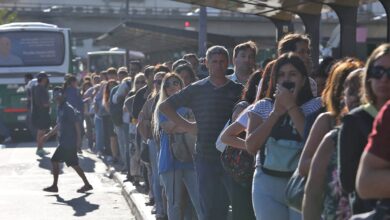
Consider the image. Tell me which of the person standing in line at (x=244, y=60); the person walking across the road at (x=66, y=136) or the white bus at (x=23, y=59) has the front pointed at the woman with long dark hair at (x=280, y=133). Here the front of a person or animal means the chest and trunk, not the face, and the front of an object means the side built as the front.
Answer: the person standing in line at (x=244, y=60)

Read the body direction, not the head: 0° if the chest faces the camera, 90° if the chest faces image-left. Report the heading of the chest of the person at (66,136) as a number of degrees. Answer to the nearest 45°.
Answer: approximately 90°

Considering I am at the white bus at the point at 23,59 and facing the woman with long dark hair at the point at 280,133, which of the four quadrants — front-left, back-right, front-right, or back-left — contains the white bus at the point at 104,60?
back-left

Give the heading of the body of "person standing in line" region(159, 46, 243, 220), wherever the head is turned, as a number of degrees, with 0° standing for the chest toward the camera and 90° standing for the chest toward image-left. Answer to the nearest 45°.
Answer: approximately 0°

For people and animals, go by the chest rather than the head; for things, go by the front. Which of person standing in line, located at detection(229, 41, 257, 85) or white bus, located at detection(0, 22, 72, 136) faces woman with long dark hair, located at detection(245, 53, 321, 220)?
the person standing in line
